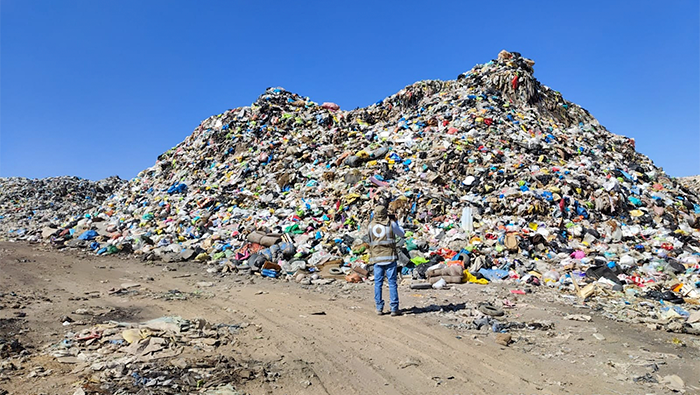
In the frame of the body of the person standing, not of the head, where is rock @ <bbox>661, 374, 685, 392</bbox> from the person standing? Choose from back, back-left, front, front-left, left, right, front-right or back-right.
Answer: right

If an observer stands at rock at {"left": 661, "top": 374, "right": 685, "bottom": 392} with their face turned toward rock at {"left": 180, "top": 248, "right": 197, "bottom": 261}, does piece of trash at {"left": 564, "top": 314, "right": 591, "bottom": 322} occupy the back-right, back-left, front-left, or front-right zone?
front-right

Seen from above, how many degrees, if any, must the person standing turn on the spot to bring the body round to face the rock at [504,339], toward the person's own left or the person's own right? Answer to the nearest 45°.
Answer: approximately 90° to the person's own right

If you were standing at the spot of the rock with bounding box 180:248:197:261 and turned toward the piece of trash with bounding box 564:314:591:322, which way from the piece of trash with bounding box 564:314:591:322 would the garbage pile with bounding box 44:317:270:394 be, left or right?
right

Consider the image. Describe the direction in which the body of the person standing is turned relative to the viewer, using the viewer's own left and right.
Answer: facing away from the viewer and to the right of the viewer

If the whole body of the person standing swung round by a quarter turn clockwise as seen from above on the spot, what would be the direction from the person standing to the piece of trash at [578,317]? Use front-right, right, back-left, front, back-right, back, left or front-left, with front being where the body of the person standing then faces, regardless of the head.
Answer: front-left
